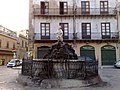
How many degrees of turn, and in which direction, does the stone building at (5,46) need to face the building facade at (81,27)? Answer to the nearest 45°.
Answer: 0° — it already faces it

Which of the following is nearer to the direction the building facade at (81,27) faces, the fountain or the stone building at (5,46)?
the fountain

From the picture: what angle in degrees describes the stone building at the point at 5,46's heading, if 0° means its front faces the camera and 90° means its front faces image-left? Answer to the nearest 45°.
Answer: approximately 315°

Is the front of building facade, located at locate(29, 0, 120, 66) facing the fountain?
yes
